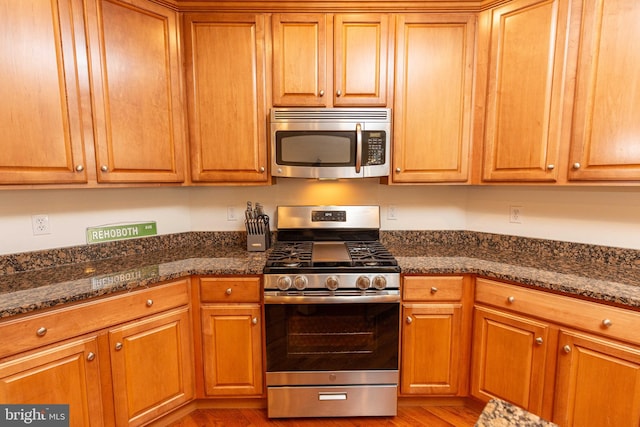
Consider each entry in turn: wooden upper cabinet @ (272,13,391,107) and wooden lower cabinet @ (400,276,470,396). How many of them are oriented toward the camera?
2

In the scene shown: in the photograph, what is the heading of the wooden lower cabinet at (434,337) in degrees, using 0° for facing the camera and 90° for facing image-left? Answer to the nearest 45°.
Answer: approximately 0°

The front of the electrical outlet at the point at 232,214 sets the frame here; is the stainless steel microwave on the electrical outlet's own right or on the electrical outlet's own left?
on the electrical outlet's own left

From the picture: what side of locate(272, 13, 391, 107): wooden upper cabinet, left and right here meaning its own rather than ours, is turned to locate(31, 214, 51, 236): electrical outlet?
right

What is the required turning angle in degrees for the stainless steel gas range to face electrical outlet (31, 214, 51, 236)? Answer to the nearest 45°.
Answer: approximately 90° to its right

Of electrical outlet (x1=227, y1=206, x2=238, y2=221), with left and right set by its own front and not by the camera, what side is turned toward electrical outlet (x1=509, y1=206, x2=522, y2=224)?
left
